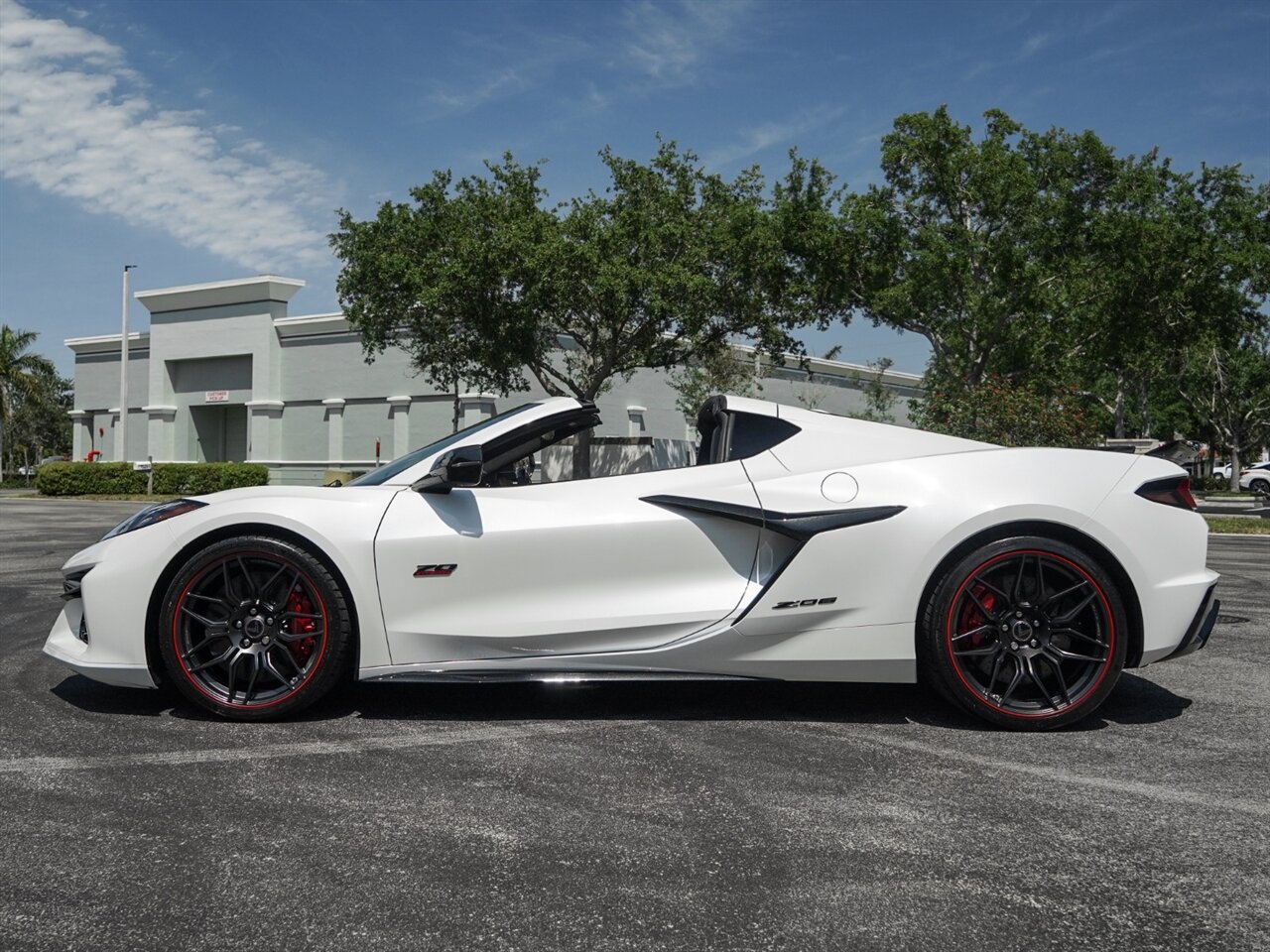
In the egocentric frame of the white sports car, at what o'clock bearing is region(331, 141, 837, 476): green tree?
The green tree is roughly at 3 o'clock from the white sports car.

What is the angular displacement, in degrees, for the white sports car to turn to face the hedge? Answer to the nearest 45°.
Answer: approximately 45° to its right

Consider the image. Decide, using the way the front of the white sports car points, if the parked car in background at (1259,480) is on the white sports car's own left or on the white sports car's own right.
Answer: on the white sports car's own right

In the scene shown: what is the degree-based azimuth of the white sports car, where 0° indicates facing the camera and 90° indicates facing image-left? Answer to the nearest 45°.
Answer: approximately 90°

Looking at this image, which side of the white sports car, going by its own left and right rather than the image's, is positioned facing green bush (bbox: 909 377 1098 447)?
right

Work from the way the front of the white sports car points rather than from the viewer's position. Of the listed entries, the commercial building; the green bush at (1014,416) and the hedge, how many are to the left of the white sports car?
0

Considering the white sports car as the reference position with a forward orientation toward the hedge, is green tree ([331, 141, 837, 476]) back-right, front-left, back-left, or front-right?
front-right

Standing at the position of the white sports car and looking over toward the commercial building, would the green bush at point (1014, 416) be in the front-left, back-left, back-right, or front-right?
front-right

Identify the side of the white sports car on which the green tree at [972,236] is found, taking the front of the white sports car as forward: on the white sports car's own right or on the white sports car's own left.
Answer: on the white sports car's own right

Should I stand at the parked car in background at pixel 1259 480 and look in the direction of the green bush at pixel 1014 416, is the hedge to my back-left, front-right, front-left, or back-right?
front-right

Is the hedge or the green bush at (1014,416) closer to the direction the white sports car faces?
the hedge

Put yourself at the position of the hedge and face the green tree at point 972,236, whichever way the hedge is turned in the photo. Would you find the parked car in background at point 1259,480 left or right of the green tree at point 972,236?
left

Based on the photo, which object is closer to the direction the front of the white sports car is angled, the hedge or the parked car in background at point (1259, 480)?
the hedge
